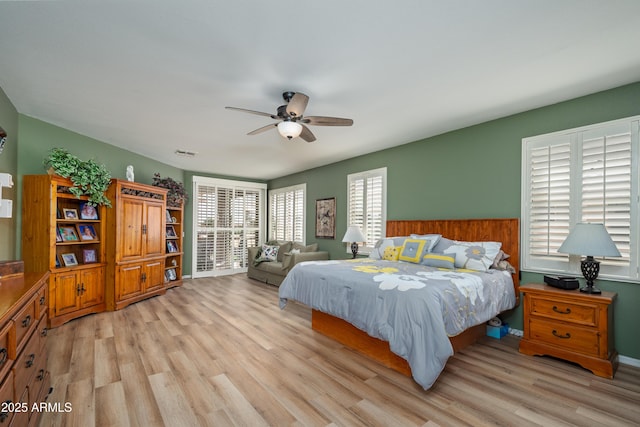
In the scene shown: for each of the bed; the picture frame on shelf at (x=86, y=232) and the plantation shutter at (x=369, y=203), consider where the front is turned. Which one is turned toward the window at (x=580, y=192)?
the picture frame on shelf

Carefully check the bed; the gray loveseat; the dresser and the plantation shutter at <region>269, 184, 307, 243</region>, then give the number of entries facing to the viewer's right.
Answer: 1

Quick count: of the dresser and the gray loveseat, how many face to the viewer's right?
1

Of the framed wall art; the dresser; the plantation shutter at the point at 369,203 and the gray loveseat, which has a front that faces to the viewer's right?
the dresser

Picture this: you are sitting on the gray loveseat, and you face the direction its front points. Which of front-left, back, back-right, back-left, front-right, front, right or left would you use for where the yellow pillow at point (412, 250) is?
left

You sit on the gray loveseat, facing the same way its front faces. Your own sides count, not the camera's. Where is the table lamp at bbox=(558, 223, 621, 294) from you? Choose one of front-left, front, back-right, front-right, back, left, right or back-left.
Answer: left

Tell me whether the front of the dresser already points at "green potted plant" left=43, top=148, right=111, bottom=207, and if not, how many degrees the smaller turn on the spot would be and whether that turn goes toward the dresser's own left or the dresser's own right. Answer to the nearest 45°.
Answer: approximately 90° to the dresser's own left

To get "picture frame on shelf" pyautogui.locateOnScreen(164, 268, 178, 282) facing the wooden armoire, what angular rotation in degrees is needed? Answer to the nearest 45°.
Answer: approximately 90° to its right

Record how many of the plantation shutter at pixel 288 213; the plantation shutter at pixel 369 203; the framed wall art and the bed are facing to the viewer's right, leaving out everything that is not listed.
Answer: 0

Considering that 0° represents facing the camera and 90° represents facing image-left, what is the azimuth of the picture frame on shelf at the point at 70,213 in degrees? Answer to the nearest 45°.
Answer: approximately 315°

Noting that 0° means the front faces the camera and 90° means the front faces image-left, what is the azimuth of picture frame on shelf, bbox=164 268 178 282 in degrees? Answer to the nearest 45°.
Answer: approximately 315°

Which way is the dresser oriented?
to the viewer's right

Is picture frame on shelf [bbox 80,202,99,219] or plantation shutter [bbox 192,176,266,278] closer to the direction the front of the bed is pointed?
the picture frame on shelf

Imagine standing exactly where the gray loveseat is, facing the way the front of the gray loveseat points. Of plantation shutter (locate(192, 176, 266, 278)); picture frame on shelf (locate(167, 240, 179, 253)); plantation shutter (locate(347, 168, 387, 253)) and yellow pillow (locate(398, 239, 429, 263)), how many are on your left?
2

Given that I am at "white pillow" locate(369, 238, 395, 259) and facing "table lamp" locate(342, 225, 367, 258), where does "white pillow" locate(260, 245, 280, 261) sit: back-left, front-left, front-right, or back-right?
front-left

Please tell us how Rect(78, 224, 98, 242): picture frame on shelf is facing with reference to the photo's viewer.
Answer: facing the viewer and to the right of the viewer

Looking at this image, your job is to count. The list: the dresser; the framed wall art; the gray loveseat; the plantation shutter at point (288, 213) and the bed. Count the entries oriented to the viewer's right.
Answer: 1

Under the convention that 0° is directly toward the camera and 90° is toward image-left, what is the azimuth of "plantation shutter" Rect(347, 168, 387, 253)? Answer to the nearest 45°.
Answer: approximately 45°

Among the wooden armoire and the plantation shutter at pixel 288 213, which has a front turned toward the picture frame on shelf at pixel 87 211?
the plantation shutter

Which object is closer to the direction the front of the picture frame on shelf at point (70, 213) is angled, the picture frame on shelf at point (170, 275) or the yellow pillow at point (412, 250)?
the yellow pillow

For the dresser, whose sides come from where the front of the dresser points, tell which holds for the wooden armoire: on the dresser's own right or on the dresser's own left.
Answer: on the dresser's own left

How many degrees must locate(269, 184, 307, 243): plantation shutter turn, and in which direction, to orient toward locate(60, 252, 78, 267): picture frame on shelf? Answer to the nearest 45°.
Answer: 0° — it already faces it
